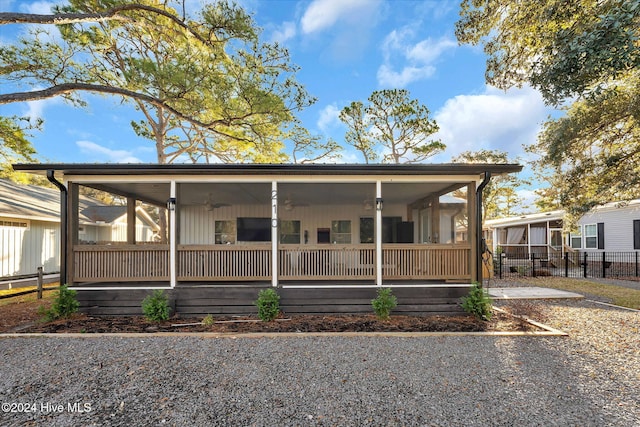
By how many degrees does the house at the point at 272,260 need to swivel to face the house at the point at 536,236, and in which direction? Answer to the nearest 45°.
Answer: approximately 135° to its left

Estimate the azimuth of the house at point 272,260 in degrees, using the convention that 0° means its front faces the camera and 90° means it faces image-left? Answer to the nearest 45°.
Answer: approximately 0°

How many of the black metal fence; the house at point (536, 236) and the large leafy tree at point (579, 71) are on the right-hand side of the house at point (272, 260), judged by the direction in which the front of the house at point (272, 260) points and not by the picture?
0

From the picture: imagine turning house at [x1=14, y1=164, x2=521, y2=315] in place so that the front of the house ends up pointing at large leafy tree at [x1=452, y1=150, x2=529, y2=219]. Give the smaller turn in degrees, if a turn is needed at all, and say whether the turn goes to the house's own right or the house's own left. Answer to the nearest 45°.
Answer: approximately 135° to the house's own left

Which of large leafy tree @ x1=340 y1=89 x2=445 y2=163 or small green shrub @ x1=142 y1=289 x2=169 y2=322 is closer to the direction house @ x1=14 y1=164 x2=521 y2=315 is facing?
the small green shrub
